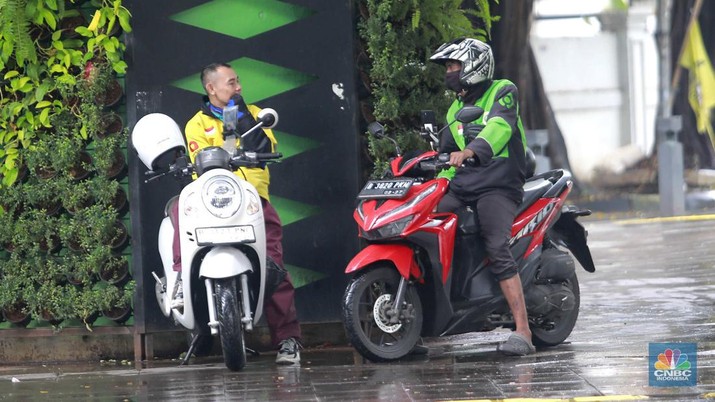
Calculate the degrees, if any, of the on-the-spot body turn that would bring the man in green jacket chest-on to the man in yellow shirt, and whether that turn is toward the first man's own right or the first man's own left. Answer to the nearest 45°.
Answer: approximately 45° to the first man's own right

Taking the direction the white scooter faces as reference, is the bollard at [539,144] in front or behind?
behind

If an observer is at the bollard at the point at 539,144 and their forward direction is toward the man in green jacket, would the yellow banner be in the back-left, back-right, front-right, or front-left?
back-left

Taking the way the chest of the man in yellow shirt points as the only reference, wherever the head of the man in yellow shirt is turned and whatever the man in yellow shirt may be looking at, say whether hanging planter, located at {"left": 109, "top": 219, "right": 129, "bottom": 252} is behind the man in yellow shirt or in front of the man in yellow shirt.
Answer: behind

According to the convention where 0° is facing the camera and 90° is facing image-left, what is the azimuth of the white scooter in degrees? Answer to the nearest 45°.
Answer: approximately 0°

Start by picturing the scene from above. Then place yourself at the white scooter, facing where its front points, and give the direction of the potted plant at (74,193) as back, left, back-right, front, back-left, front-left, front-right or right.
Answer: back-right

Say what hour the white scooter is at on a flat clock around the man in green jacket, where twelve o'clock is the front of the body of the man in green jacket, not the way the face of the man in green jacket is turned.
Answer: The white scooter is roughly at 1 o'clock from the man in green jacket.

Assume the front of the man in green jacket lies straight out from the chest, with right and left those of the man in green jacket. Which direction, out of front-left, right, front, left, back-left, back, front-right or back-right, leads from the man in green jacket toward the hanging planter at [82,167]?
front-right

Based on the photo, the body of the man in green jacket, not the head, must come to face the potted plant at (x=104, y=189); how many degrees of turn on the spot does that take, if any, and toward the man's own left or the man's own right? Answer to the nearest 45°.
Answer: approximately 45° to the man's own right

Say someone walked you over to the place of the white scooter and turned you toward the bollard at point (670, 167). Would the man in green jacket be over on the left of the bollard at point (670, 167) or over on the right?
right

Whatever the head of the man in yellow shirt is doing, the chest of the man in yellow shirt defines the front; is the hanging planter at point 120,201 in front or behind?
behind
